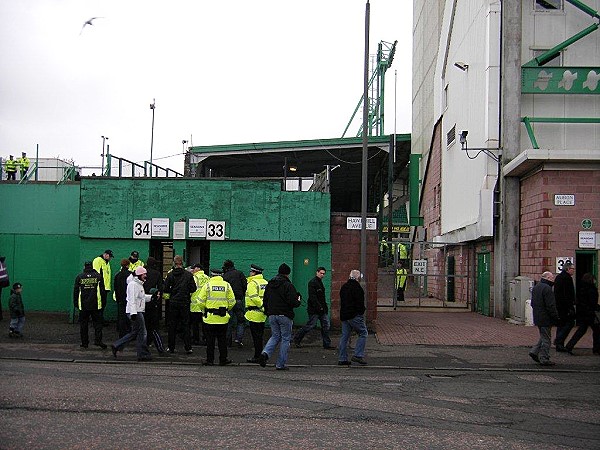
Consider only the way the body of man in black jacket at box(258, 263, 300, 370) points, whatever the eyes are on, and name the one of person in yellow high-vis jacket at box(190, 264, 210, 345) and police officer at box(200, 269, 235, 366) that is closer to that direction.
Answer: the person in yellow high-vis jacket

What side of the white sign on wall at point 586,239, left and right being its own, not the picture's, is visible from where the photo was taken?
front

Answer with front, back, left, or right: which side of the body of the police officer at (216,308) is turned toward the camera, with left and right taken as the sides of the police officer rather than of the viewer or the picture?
back

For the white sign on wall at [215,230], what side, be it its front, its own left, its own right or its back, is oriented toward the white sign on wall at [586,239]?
left

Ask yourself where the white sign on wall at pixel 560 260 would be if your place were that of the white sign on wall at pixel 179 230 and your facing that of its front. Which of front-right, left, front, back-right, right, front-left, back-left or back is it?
left

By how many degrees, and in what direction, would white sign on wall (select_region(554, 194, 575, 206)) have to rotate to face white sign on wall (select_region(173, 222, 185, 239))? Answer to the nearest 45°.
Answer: approximately 45° to its right

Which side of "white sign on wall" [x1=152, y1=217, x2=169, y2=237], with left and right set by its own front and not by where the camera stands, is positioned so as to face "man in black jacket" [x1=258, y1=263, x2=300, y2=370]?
front

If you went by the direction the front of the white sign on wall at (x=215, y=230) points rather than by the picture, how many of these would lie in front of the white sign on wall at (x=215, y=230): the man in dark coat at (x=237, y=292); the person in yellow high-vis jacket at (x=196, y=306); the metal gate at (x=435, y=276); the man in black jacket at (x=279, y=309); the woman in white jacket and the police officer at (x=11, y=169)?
4

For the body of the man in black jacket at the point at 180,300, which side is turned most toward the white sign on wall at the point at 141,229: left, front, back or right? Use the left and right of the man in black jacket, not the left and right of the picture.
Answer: front

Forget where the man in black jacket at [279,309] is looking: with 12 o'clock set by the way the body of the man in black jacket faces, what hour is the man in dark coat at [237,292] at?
The man in dark coat is roughly at 10 o'clock from the man in black jacket.

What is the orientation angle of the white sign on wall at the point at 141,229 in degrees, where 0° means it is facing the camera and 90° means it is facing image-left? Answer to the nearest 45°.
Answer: approximately 0°

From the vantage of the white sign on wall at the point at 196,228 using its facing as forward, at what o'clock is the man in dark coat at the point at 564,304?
The man in dark coat is roughly at 10 o'clock from the white sign on wall.

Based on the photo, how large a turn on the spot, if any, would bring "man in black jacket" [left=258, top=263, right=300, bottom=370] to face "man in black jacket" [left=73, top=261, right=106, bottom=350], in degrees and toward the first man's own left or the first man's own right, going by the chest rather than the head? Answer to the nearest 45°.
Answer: approximately 90° to the first man's own left

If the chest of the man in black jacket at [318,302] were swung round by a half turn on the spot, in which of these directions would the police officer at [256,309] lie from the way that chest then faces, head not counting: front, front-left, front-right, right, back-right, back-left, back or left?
front-left
